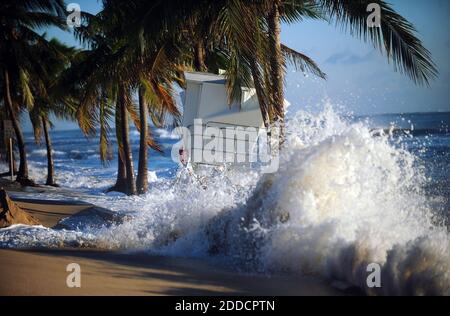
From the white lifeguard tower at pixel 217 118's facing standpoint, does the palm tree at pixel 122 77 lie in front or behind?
behind

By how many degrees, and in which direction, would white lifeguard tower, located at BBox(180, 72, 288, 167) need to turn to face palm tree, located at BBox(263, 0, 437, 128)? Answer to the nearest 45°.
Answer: approximately 45° to its right

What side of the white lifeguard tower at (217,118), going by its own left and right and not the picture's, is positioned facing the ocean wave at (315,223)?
right

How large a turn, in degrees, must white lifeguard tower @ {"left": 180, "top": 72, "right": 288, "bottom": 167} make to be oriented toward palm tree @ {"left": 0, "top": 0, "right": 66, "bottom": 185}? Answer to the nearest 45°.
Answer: approximately 135° to its left

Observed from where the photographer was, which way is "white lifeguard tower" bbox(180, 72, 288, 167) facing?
facing to the right of the viewer

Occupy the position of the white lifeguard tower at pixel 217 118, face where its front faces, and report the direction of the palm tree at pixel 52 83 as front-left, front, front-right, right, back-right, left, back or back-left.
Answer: back-left
